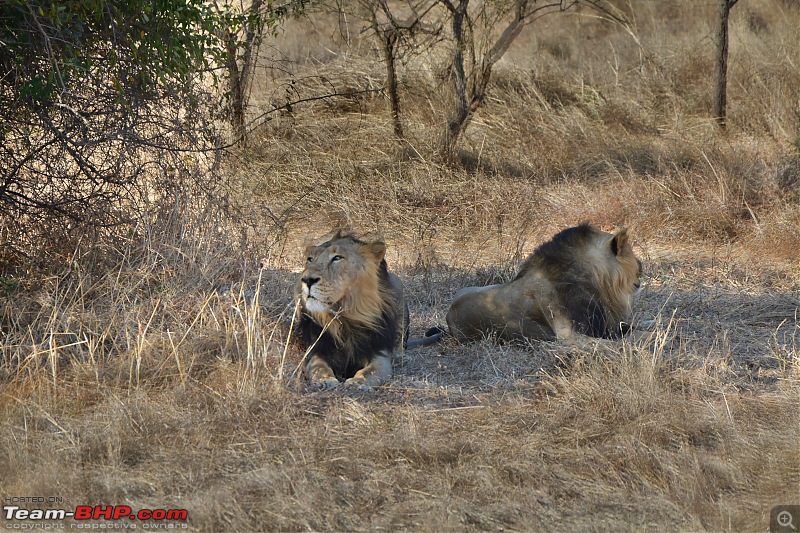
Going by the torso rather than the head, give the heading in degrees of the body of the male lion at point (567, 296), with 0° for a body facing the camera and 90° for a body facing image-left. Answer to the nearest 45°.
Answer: approximately 270°

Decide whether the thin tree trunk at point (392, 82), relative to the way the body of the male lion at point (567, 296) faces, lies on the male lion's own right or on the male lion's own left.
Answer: on the male lion's own left

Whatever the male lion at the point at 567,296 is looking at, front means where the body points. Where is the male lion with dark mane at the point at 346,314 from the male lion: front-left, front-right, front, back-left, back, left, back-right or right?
back-right

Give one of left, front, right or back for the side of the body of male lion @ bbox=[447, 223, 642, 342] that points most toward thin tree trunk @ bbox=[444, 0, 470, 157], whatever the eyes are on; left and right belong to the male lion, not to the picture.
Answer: left

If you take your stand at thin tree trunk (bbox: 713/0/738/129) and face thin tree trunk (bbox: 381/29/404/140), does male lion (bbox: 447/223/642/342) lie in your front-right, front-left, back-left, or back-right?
front-left

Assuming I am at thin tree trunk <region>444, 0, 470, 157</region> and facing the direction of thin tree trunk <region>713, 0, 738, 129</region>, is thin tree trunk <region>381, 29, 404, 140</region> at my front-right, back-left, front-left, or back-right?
back-left

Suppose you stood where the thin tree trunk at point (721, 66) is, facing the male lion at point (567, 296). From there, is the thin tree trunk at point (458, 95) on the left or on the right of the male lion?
right

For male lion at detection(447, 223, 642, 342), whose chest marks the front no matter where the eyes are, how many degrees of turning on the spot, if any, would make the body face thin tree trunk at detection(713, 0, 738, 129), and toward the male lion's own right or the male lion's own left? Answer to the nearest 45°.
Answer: approximately 90° to the male lion's own left

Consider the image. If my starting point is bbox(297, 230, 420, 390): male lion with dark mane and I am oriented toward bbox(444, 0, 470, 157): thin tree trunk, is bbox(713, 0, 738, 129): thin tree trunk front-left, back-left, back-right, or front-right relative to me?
front-right

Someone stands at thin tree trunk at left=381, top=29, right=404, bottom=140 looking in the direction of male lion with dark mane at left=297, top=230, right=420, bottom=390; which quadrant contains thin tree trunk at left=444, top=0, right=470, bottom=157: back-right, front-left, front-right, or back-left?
front-left
